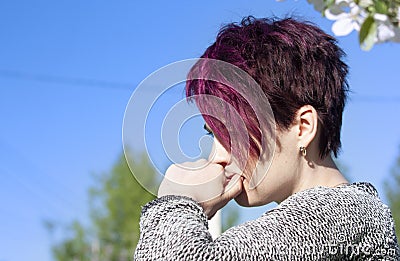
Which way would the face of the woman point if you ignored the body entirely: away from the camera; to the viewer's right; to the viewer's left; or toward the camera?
to the viewer's left

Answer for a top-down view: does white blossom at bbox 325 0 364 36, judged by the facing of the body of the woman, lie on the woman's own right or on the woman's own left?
on the woman's own right

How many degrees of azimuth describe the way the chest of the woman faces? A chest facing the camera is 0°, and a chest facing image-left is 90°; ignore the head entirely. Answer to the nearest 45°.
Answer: approximately 90°
